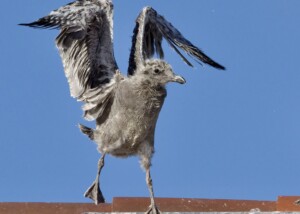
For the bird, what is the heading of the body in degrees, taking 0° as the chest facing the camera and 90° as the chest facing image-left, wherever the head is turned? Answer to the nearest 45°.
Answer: approximately 315°
